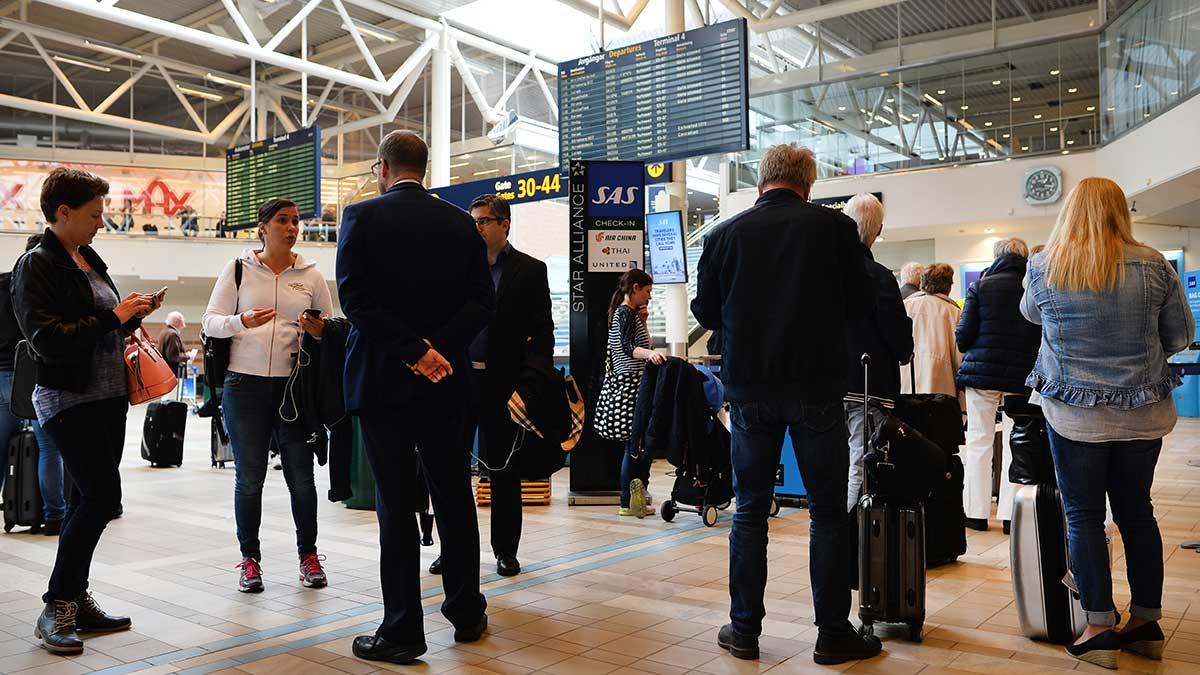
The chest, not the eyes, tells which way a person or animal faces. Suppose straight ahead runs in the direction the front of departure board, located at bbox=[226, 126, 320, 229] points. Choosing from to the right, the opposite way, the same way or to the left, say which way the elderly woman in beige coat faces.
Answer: the opposite way

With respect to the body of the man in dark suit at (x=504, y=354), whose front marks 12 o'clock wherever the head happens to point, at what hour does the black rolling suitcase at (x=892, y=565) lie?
The black rolling suitcase is roughly at 9 o'clock from the man in dark suit.

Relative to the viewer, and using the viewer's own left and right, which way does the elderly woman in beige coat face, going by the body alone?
facing away from the viewer

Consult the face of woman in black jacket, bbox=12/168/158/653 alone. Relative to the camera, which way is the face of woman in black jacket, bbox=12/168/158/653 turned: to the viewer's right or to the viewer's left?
to the viewer's right

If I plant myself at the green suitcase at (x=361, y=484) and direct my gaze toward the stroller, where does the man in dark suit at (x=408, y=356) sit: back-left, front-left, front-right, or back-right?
front-right

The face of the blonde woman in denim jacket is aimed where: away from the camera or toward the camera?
away from the camera

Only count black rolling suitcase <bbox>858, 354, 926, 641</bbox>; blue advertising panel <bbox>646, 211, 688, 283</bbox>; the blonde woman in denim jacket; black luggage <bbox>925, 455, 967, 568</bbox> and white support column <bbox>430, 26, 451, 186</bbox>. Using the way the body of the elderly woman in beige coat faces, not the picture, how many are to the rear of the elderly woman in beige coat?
3

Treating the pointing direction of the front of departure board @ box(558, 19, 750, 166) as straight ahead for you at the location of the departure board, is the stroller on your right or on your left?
on your left

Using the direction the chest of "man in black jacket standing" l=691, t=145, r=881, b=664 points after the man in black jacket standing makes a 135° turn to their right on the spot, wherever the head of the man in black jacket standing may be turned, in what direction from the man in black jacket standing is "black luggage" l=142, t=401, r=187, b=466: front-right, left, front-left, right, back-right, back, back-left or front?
back

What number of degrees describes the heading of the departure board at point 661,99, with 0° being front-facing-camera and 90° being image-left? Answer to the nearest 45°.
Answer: approximately 45°

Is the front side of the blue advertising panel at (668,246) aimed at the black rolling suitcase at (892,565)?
yes

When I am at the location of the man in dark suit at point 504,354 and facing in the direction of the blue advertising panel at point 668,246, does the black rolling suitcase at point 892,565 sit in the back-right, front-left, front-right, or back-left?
back-right

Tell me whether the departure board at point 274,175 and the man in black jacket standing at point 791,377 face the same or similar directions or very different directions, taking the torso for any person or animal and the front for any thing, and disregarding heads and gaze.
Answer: very different directions

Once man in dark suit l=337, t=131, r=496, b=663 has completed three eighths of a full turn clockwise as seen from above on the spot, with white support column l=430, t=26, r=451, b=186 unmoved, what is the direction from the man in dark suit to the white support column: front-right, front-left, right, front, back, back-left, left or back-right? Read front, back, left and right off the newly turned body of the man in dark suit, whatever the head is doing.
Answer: left

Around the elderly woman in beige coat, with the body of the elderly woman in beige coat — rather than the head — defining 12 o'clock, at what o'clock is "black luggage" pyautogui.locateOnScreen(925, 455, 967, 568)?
The black luggage is roughly at 6 o'clock from the elderly woman in beige coat.

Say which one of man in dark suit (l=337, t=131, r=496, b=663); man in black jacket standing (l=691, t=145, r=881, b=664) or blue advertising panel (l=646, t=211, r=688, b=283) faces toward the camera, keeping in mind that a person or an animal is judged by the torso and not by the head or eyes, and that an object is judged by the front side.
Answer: the blue advertising panel

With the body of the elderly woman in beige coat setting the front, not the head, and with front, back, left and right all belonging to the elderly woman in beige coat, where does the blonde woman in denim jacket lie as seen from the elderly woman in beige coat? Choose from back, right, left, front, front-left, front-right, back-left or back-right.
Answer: back

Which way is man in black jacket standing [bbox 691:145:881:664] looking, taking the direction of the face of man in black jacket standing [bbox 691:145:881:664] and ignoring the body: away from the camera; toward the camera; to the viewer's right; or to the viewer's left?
away from the camera
